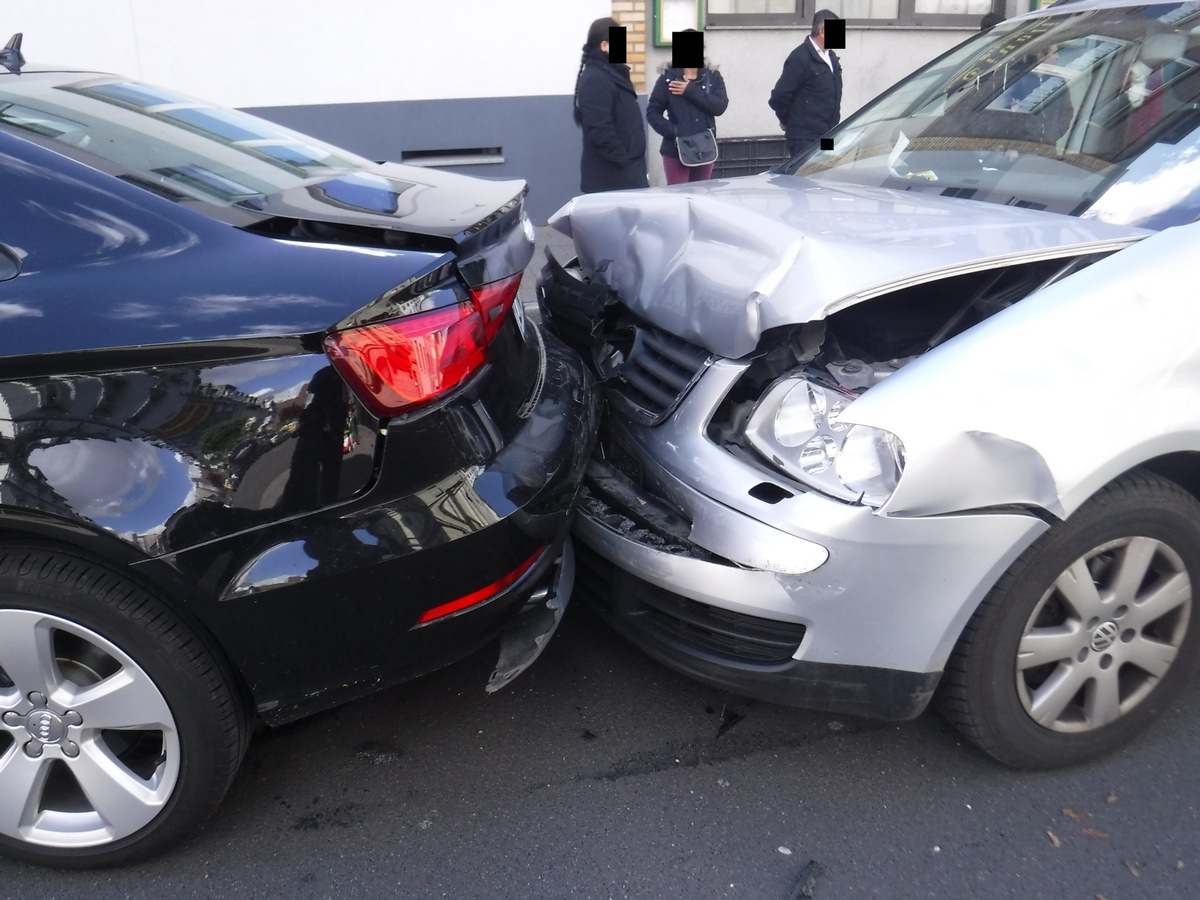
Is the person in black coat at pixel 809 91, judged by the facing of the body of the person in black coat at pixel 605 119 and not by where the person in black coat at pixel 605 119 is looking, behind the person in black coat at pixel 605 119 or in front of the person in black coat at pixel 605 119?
in front

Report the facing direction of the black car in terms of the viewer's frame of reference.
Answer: facing to the left of the viewer

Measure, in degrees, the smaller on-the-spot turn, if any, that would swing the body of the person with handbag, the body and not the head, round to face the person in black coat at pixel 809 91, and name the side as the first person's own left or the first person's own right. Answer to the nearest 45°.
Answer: approximately 135° to the first person's own left

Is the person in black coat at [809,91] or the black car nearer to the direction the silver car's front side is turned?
the black car

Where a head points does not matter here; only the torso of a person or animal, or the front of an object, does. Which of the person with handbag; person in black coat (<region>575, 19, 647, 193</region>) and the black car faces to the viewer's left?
the black car

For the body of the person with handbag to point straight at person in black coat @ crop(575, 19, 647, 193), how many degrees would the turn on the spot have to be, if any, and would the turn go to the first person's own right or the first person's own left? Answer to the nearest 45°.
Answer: approximately 45° to the first person's own right

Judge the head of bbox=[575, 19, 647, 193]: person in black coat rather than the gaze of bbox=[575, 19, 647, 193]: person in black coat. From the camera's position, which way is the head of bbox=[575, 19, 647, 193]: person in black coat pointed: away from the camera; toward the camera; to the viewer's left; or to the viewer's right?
to the viewer's right

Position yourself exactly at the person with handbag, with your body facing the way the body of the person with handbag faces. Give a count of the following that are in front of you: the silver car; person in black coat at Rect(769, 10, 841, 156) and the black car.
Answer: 2

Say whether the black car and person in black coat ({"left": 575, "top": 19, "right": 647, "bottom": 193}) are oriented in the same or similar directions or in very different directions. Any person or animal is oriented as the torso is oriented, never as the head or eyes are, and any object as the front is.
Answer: very different directions

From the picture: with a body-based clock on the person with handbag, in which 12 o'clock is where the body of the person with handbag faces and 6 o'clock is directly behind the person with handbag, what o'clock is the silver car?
The silver car is roughly at 12 o'clock from the person with handbag.

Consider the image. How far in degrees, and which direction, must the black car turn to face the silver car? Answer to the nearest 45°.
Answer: approximately 180°
